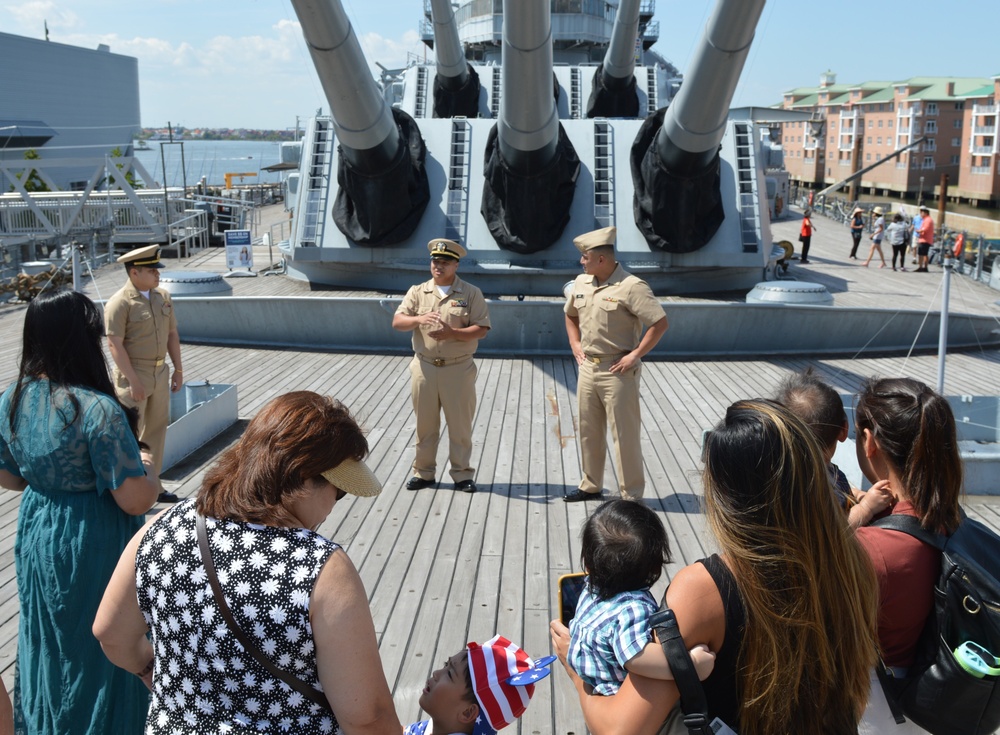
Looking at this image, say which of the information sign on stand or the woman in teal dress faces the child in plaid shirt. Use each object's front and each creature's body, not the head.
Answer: the information sign on stand

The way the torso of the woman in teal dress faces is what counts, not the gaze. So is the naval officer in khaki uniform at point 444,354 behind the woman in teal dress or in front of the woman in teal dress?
in front

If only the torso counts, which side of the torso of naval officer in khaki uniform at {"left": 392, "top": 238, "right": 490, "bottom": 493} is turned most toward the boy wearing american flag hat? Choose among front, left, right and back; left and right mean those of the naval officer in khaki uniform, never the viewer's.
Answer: front

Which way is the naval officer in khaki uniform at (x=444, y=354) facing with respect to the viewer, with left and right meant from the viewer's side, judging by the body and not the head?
facing the viewer

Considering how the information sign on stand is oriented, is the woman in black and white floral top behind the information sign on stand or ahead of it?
ahead

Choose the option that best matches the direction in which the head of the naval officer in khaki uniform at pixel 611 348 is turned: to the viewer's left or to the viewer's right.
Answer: to the viewer's left

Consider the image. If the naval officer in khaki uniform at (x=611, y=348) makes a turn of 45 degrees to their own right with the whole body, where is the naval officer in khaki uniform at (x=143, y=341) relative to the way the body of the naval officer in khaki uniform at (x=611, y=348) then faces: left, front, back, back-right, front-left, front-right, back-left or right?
front

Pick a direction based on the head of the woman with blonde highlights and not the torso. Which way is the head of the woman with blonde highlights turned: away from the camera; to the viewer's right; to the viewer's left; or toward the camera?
away from the camera

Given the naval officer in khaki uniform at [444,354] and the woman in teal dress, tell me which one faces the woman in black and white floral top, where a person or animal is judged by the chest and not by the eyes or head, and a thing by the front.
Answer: the naval officer in khaki uniform

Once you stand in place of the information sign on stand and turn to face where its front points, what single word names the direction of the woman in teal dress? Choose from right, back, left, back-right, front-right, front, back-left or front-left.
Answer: front

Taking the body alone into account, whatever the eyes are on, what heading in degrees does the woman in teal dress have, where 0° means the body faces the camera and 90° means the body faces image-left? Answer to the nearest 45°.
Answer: approximately 225°

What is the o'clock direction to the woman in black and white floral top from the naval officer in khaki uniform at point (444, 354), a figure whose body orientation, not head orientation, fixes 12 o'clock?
The woman in black and white floral top is roughly at 12 o'clock from the naval officer in khaki uniform.

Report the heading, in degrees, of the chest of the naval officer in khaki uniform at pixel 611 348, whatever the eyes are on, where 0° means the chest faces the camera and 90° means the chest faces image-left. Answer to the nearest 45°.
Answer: approximately 45°

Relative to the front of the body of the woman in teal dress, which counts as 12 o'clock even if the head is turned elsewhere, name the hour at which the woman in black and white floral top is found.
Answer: The woman in black and white floral top is roughly at 4 o'clock from the woman in teal dress.

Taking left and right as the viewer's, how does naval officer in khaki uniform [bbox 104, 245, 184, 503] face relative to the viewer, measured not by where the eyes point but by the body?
facing the viewer and to the right of the viewer

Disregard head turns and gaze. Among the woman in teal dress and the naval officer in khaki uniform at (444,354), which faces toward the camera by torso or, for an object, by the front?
the naval officer in khaki uniform
